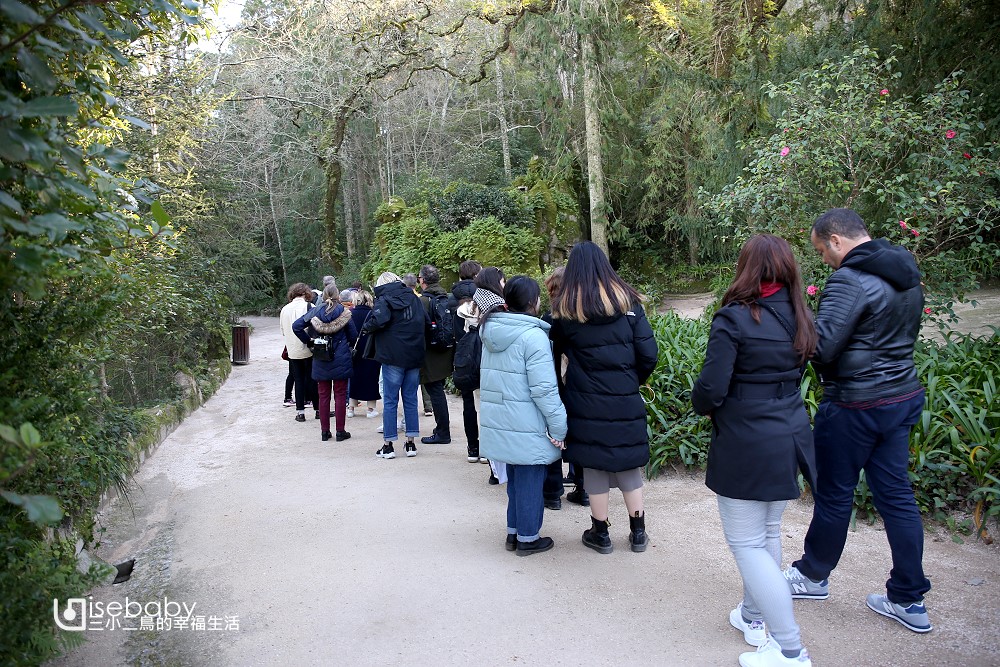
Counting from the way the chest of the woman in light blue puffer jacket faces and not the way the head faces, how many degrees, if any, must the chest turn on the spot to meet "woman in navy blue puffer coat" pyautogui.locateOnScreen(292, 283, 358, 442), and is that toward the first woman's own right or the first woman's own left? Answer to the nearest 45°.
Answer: approximately 90° to the first woman's own left

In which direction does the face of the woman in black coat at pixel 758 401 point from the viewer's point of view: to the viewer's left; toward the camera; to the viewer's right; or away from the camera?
away from the camera

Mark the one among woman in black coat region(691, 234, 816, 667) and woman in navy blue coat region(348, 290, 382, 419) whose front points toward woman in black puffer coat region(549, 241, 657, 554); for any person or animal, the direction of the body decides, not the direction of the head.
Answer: woman in black coat region(691, 234, 816, 667)

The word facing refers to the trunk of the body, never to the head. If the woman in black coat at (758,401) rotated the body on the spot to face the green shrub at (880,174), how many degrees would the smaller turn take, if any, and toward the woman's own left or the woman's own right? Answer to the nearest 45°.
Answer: approximately 45° to the woman's own right

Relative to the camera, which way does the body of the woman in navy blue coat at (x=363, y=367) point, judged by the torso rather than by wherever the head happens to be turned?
away from the camera

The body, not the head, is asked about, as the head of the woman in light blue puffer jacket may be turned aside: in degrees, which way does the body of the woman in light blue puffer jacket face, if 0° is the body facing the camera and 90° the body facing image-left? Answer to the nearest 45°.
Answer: approximately 225°

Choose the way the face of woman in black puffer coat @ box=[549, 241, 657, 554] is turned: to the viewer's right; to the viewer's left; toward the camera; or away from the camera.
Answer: away from the camera

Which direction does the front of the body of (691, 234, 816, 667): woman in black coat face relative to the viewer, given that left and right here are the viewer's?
facing away from the viewer and to the left of the viewer

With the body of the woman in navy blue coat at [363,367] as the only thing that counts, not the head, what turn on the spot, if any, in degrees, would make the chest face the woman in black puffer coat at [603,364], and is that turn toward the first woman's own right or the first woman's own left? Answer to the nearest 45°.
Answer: approximately 180°
